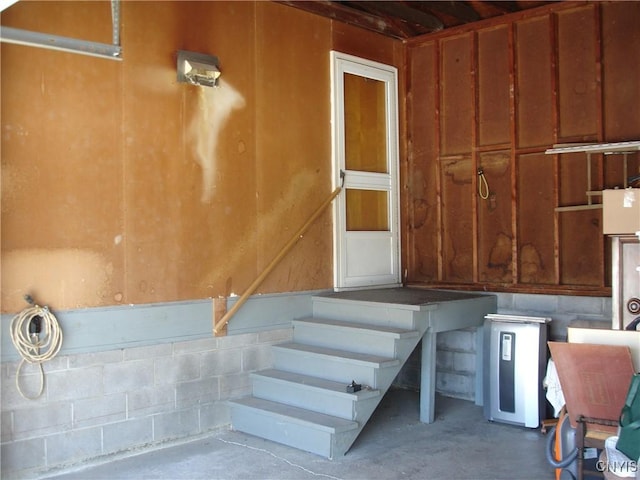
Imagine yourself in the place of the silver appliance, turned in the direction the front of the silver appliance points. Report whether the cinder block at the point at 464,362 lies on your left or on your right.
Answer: on your right

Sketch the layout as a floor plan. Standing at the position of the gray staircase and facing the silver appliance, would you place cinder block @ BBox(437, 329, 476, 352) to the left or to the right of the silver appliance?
left

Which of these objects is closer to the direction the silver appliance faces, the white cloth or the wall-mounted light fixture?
the wall-mounted light fixture

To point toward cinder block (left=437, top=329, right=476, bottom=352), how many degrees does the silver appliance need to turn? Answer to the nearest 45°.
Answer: approximately 90° to its right

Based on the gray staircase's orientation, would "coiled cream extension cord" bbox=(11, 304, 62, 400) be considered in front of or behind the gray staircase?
in front

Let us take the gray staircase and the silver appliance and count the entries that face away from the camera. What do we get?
0

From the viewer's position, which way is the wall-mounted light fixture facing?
facing the viewer and to the right of the viewer

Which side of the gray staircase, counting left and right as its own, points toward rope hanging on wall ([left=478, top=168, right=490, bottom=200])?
back

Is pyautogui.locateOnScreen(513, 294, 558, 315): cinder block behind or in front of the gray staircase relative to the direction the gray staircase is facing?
behind

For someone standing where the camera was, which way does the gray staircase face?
facing the viewer and to the left of the viewer

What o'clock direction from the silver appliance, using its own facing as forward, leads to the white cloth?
The white cloth is roughly at 10 o'clock from the silver appliance.
